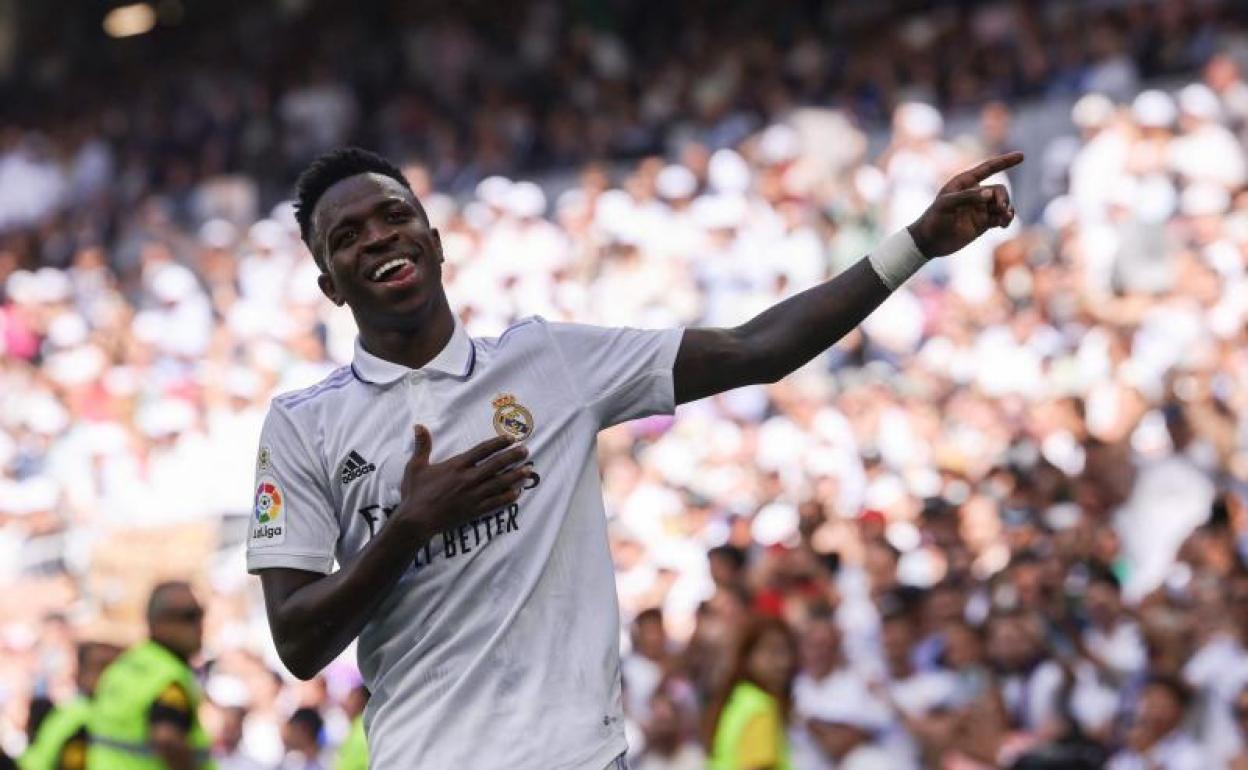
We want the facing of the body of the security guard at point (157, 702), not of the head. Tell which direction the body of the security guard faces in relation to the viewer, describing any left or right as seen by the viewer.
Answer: facing to the right of the viewer

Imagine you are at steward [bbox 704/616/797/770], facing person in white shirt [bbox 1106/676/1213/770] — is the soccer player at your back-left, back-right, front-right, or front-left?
back-right

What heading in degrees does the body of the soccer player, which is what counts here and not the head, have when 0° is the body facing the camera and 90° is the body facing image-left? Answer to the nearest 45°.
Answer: approximately 0°

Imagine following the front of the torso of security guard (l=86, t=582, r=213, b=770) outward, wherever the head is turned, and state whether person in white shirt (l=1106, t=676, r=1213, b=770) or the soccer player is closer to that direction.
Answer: the person in white shirt

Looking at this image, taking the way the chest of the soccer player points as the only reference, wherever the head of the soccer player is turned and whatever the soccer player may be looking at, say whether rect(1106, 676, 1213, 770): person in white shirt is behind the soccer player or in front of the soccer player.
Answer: behind

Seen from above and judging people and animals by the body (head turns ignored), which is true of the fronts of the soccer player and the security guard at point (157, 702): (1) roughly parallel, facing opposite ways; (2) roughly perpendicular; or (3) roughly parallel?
roughly perpendicular
